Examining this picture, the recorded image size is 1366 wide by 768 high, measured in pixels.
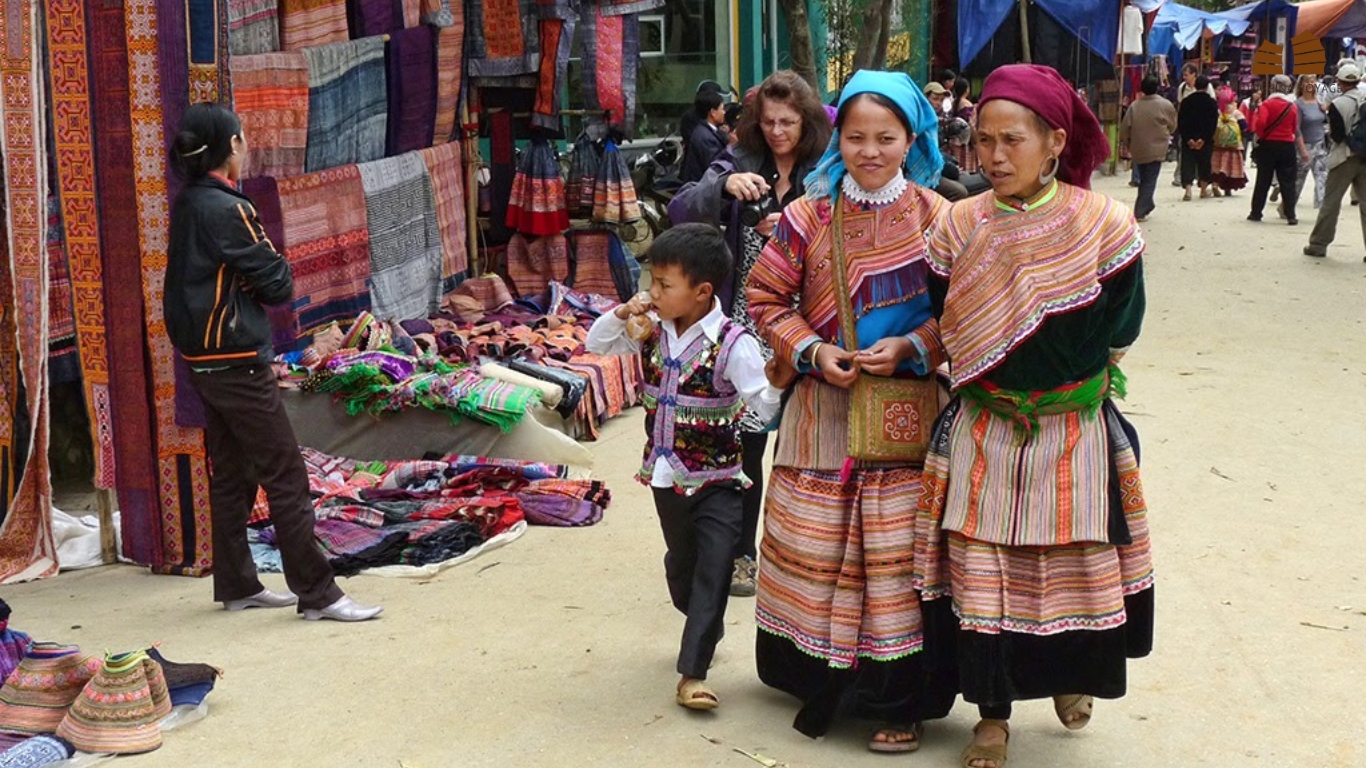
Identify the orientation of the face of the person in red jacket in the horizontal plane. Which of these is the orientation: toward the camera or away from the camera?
away from the camera

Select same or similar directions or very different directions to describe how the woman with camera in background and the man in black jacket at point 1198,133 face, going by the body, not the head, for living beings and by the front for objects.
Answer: very different directions

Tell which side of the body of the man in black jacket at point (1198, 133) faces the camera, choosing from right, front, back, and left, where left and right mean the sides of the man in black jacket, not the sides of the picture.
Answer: back

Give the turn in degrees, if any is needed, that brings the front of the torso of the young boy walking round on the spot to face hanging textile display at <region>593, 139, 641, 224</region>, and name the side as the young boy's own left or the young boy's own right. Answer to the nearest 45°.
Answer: approximately 135° to the young boy's own right

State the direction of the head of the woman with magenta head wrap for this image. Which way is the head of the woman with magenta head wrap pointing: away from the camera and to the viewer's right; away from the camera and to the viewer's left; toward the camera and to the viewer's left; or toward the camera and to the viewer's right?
toward the camera and to the viewer's left
